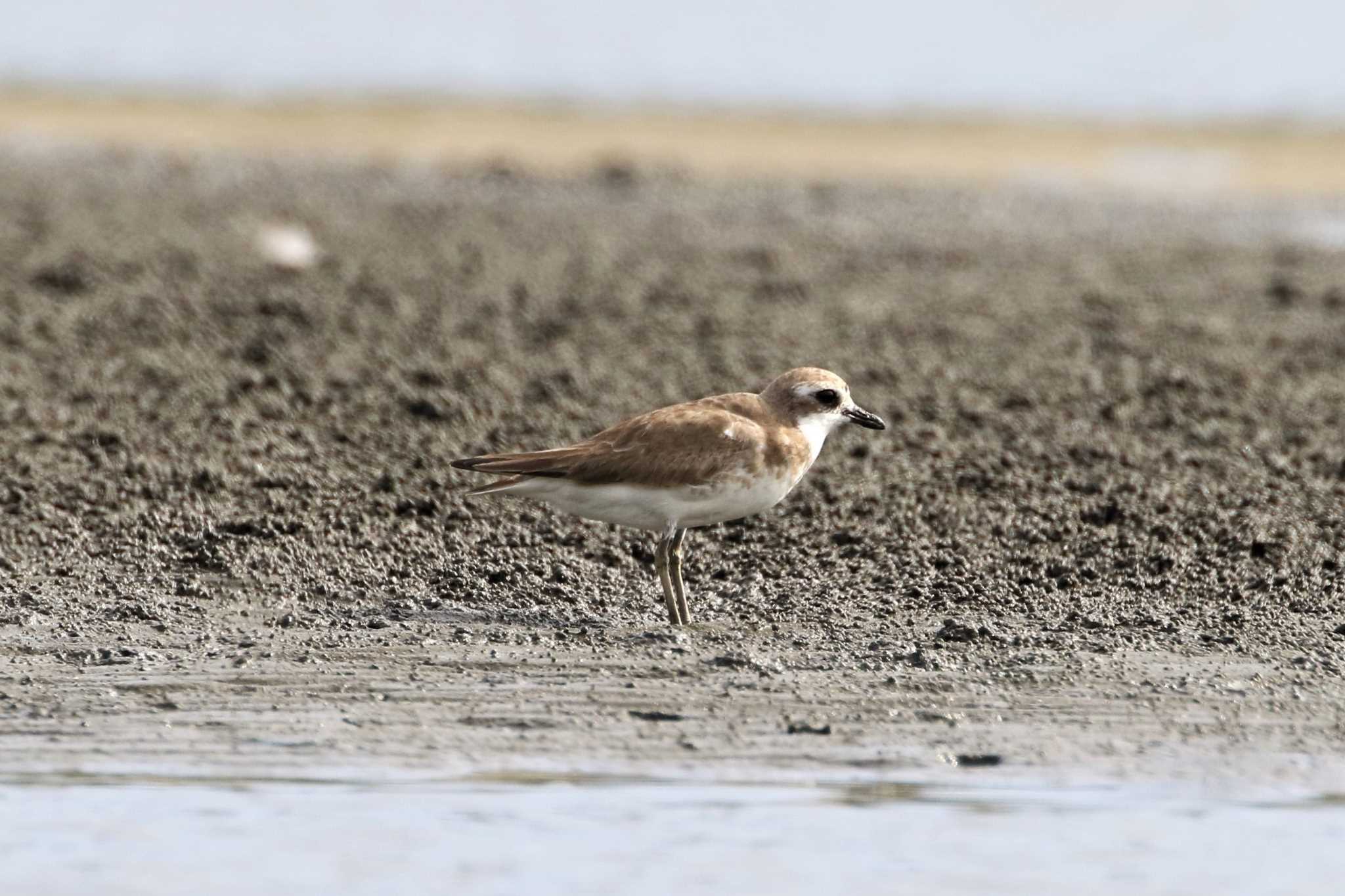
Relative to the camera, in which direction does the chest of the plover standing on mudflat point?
to the viewer's right

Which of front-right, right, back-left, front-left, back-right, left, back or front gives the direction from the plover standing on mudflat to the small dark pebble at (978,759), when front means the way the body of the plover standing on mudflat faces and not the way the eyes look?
front-right

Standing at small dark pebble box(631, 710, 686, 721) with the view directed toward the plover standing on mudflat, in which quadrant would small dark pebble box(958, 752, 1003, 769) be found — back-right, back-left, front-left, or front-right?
back-right

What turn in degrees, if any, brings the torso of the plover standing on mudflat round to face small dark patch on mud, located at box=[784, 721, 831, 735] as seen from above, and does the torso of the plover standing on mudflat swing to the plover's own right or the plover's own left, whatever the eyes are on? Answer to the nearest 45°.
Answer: approximately 45° to the plover's own right
